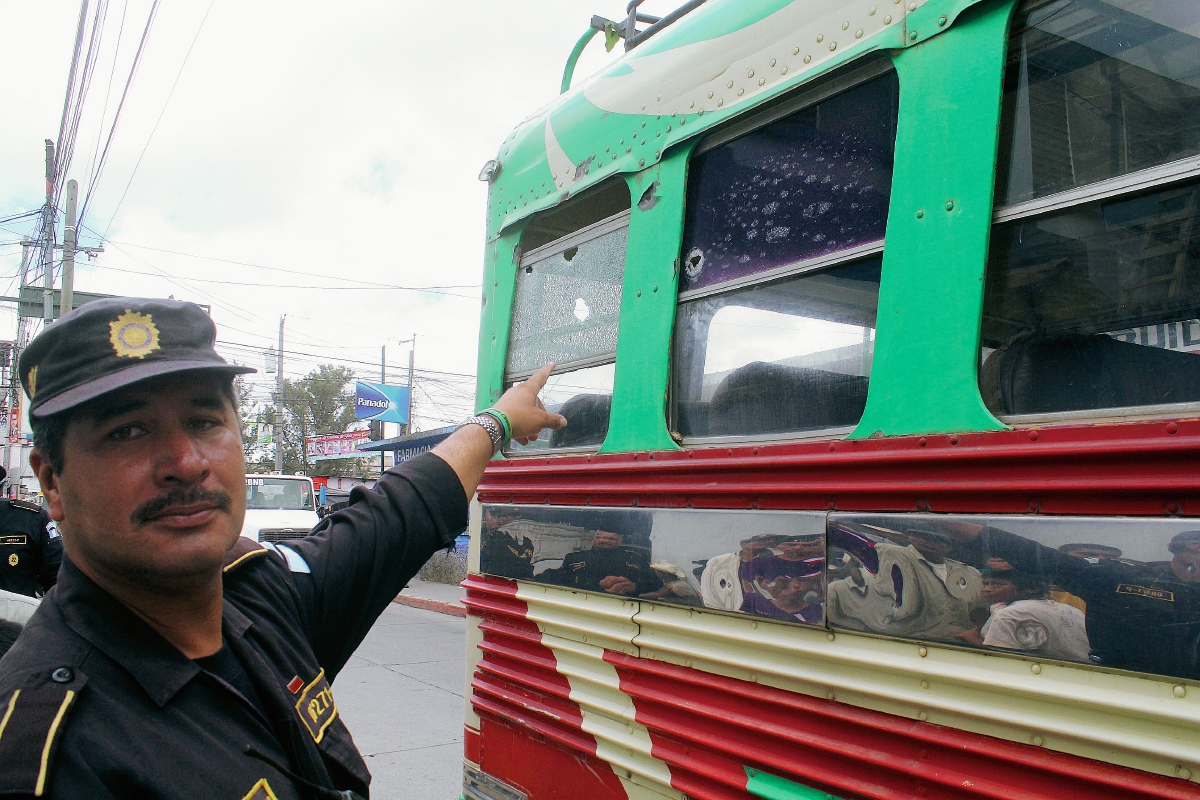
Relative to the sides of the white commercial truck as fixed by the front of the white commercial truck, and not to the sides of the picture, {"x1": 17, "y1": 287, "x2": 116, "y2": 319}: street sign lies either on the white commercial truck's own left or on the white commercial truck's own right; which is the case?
on the white commercial truck's own right

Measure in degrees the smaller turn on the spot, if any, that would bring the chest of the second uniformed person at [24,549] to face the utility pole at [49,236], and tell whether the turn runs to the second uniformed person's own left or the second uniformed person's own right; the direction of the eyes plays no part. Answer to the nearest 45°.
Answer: approximately 180°

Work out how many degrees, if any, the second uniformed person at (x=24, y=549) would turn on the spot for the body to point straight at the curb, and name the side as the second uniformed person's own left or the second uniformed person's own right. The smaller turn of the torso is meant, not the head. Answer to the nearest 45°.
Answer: approximately 135° to the second uniformed person's own left

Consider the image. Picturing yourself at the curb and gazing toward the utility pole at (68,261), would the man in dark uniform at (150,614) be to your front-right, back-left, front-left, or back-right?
back-left

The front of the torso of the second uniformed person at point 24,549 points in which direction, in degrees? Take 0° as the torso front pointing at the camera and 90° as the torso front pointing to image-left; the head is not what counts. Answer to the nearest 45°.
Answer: approximately 0°

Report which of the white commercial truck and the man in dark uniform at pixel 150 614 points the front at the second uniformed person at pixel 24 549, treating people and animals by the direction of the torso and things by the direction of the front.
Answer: the white commercial truck

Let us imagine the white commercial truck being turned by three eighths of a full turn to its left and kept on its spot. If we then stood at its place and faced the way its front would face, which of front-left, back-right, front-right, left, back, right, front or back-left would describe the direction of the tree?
front-left

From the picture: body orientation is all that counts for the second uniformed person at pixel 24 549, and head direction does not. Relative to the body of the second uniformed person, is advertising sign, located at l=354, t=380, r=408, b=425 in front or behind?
behind

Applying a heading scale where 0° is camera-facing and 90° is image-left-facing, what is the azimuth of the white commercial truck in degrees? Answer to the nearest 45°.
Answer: approximately 0°

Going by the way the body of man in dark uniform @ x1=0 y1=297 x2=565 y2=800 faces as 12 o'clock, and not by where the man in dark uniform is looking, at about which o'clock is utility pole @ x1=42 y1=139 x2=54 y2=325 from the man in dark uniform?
The utility pole is roughly at 7 o'clock from the man in dark uniform.

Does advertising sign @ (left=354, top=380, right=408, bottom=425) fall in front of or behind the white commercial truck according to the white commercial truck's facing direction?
behind

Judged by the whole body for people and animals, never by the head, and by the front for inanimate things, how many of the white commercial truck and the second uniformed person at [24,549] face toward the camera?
2

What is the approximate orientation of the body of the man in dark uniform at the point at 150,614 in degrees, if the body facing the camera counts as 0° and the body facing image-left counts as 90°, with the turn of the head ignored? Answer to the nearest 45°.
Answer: approximately 315°

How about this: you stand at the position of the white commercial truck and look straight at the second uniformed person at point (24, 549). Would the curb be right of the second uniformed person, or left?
left
